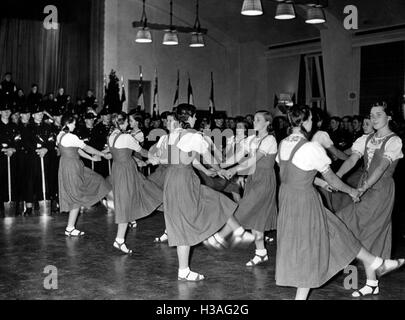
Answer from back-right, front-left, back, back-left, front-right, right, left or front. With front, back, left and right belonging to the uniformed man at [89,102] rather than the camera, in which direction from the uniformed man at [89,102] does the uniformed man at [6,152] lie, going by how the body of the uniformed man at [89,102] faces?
front

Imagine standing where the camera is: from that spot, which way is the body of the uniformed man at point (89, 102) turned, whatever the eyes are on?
toward the camera

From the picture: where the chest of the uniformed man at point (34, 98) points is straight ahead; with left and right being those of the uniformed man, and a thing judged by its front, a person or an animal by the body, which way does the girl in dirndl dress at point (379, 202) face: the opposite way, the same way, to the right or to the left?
to the right

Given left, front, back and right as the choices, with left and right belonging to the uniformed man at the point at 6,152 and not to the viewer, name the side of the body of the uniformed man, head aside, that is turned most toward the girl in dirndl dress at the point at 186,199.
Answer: front

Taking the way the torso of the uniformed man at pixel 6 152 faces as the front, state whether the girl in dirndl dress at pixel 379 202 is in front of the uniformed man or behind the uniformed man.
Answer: in front

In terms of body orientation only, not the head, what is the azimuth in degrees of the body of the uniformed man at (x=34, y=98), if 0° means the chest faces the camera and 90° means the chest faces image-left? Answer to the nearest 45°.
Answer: approximately 0°

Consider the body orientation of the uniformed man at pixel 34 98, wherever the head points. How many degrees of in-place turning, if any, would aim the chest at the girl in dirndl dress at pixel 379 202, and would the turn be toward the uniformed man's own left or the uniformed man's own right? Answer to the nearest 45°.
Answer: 0° — they already face them

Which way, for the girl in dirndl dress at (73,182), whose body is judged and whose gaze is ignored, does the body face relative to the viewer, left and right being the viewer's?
facing to the right of the viewer

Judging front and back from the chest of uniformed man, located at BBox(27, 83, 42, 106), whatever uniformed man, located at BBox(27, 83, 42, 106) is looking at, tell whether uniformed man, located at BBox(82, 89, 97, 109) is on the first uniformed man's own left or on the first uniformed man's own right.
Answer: on the first uniformed man's own left

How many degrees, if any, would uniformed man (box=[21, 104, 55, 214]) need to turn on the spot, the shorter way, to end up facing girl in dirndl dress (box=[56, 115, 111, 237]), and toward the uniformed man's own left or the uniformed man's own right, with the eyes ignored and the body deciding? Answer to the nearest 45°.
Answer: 0° — they already face them
